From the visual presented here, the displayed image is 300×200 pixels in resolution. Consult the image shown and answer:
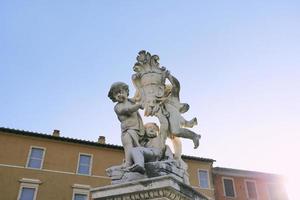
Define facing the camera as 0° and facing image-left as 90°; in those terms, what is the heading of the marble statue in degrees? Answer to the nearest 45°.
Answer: approximately 0°
